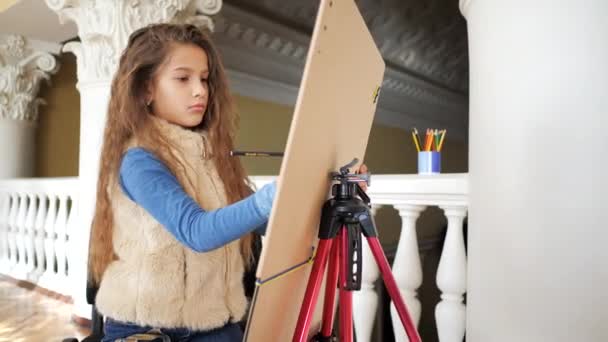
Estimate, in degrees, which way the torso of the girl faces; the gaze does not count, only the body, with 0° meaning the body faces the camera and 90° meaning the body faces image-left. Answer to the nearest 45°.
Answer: approximately 315°

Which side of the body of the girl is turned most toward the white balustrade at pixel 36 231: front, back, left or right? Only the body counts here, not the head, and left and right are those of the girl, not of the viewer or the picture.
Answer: back

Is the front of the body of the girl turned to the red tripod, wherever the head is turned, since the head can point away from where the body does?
yes

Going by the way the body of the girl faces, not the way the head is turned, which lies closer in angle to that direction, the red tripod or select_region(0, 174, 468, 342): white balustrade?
the red tripod

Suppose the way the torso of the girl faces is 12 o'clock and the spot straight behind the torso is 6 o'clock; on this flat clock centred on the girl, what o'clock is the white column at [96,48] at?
The white column is roughly at 7 o'clock from the girl.
